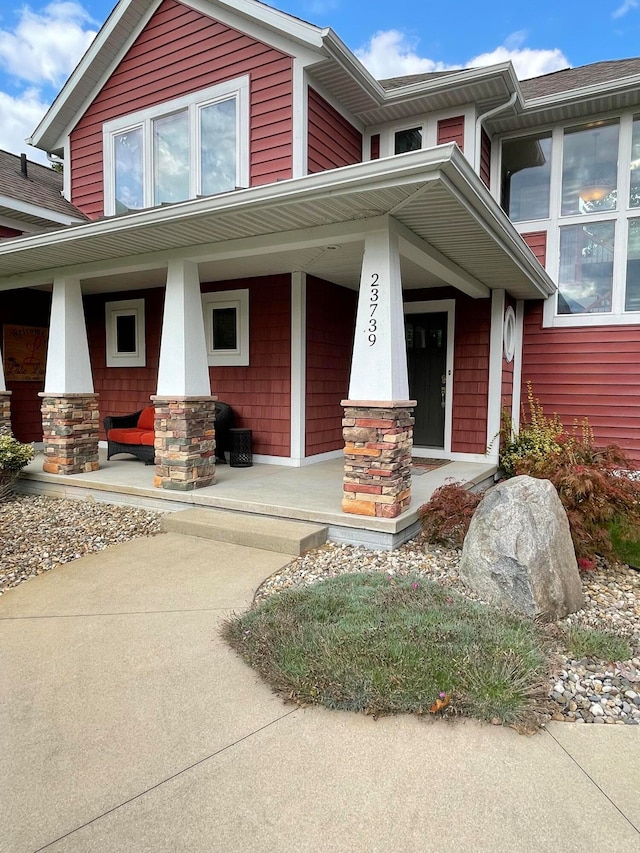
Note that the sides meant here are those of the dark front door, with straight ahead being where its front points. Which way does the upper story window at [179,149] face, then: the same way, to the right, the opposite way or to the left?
the same way

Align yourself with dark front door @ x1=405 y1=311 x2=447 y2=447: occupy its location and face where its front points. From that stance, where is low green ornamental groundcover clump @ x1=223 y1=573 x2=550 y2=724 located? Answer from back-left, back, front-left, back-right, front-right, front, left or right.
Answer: front

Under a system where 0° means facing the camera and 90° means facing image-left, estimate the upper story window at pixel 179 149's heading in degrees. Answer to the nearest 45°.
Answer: approximately 45°

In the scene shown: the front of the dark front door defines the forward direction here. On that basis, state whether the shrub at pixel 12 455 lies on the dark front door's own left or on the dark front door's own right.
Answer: on the dark front door's own right

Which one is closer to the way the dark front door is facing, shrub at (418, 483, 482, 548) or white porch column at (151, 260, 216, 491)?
the shrub

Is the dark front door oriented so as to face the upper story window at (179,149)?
no

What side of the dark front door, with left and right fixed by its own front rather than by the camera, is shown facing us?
front

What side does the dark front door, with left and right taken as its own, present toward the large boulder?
front

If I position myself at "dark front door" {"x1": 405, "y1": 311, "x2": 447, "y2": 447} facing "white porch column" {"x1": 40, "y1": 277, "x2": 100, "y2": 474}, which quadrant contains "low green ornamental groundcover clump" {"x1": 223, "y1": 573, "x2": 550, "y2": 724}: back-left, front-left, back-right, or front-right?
front-left

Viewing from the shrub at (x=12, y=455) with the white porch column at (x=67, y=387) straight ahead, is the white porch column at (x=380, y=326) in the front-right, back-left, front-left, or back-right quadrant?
front-right

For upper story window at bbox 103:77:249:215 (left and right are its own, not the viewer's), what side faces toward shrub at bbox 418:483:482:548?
left

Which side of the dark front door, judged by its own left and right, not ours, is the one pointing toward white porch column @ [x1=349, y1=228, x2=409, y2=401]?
front

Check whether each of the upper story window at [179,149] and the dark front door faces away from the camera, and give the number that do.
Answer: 0

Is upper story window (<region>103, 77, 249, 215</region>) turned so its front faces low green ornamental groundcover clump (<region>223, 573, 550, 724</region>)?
no

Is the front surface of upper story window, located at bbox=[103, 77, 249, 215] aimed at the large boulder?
no

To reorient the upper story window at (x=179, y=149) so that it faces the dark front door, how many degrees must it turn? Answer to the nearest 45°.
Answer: approximately 135° to its left
